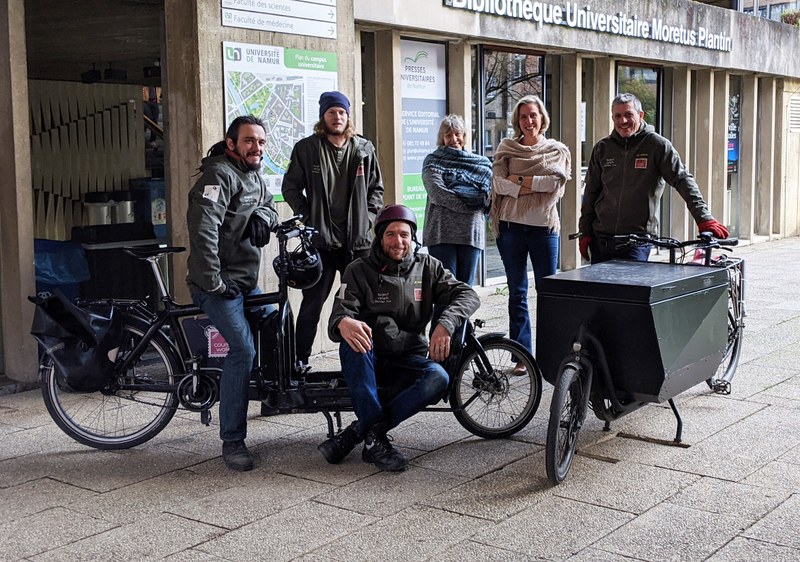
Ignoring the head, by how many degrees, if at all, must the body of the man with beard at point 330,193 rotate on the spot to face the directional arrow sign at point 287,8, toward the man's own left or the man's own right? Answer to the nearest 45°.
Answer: approximately 180°

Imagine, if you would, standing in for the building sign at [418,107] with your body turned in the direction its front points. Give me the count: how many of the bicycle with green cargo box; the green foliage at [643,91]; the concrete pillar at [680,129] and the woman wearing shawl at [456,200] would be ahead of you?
2

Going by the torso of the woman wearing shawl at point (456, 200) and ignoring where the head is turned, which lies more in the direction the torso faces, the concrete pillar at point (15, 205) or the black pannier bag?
the black pannier bag

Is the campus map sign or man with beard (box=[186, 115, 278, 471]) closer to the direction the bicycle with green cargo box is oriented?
the man with beard

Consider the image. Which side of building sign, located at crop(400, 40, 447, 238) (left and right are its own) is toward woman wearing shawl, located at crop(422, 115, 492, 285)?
front

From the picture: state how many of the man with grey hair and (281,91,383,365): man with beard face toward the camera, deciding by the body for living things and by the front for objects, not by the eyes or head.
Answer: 2

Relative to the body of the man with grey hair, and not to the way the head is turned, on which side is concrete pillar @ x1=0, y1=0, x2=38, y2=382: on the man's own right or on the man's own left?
on the man's own right

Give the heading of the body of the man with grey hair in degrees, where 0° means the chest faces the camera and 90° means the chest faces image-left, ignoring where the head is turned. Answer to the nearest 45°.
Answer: approximately 0°

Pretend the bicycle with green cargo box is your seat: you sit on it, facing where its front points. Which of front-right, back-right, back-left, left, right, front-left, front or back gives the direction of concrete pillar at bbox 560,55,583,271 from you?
back-right

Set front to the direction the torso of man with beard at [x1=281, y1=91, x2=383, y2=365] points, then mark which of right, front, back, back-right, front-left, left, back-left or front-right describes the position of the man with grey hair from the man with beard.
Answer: left

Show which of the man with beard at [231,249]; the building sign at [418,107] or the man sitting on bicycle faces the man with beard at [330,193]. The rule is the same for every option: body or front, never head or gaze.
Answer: the building sign

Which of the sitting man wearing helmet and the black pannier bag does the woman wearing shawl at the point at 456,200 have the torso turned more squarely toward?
the sitting man wearing helmet

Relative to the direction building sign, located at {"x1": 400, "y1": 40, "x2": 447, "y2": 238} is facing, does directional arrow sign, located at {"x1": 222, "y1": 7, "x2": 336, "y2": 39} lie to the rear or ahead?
ahead

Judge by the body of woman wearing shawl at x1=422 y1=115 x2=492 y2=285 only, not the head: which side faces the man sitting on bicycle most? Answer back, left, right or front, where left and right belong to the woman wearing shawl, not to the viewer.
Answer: front

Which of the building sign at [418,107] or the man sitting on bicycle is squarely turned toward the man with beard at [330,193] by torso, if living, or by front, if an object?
the building sign

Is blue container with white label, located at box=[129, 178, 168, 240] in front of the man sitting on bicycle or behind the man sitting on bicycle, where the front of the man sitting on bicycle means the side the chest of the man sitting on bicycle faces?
behind
